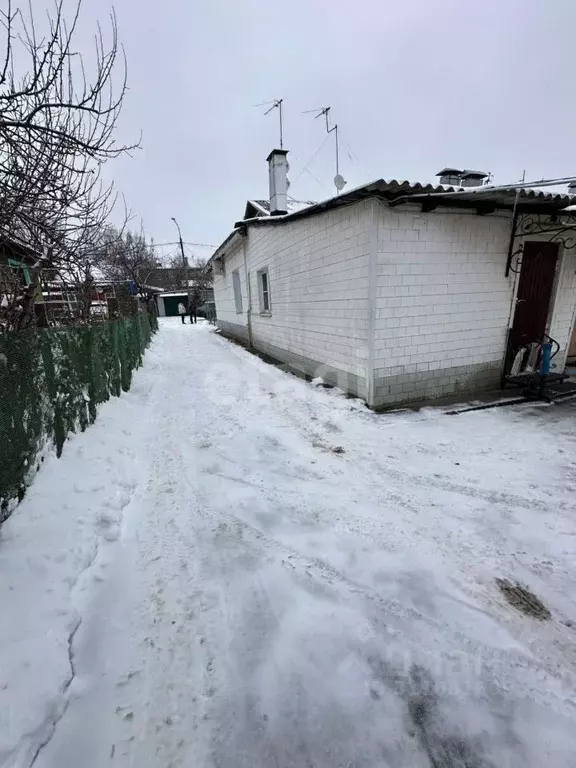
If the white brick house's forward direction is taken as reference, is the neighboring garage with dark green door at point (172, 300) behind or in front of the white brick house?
behind

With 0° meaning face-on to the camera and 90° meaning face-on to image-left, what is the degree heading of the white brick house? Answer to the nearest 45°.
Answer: approximately 315°

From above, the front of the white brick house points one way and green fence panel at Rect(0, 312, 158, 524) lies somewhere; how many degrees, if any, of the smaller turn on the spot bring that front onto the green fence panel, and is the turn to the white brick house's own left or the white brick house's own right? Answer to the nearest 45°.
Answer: approximately 90° to the white brick house's own right
